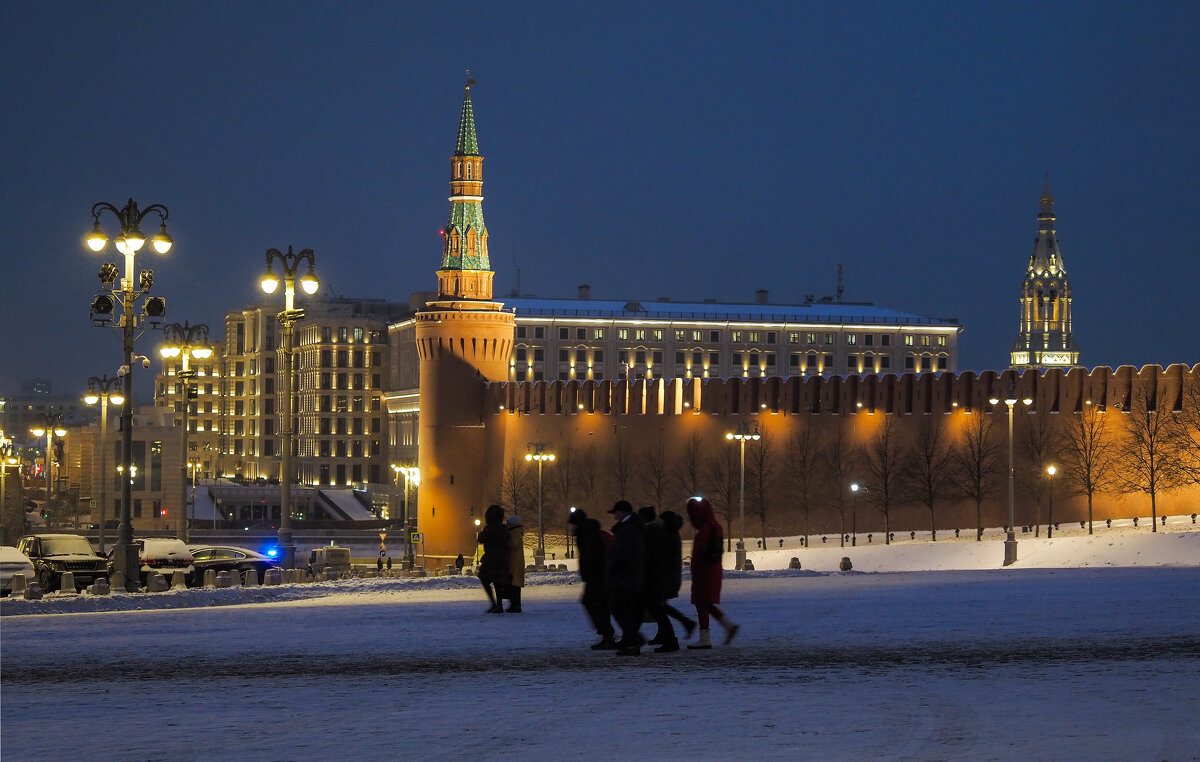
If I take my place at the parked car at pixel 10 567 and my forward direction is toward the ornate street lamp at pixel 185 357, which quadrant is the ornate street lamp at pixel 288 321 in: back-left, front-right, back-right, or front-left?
front-right

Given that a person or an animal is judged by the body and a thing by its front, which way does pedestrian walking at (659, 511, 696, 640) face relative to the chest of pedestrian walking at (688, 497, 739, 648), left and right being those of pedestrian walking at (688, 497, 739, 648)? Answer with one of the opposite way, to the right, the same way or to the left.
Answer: the same way

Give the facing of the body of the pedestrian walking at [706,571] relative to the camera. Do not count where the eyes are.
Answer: to the viewer's left

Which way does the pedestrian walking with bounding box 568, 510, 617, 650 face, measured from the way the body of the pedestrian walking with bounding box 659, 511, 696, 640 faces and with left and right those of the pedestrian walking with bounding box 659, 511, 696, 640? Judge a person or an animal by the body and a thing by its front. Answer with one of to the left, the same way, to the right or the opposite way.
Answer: the same way

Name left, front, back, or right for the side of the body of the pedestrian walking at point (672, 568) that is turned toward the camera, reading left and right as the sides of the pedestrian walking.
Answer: left

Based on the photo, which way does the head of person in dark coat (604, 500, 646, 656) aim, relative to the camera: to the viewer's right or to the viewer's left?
to the viewer's left

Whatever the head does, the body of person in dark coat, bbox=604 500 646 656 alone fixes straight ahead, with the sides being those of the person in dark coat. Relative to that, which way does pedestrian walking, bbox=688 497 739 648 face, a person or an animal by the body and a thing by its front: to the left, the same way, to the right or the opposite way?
the same way

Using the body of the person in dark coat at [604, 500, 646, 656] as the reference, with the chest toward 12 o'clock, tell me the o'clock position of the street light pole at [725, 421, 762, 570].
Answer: The street light pole is roughly at 3 o'clock from the person in dark coat.

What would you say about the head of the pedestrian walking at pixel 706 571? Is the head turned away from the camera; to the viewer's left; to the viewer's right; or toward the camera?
to the viewer's left

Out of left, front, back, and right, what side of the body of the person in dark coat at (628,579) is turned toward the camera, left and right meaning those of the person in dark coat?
left

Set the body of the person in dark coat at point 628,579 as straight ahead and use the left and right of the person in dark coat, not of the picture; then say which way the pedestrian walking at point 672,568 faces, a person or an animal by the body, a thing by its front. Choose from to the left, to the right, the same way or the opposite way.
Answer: the same way

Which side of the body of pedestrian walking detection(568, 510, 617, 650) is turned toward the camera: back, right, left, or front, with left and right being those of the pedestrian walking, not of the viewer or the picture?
left
